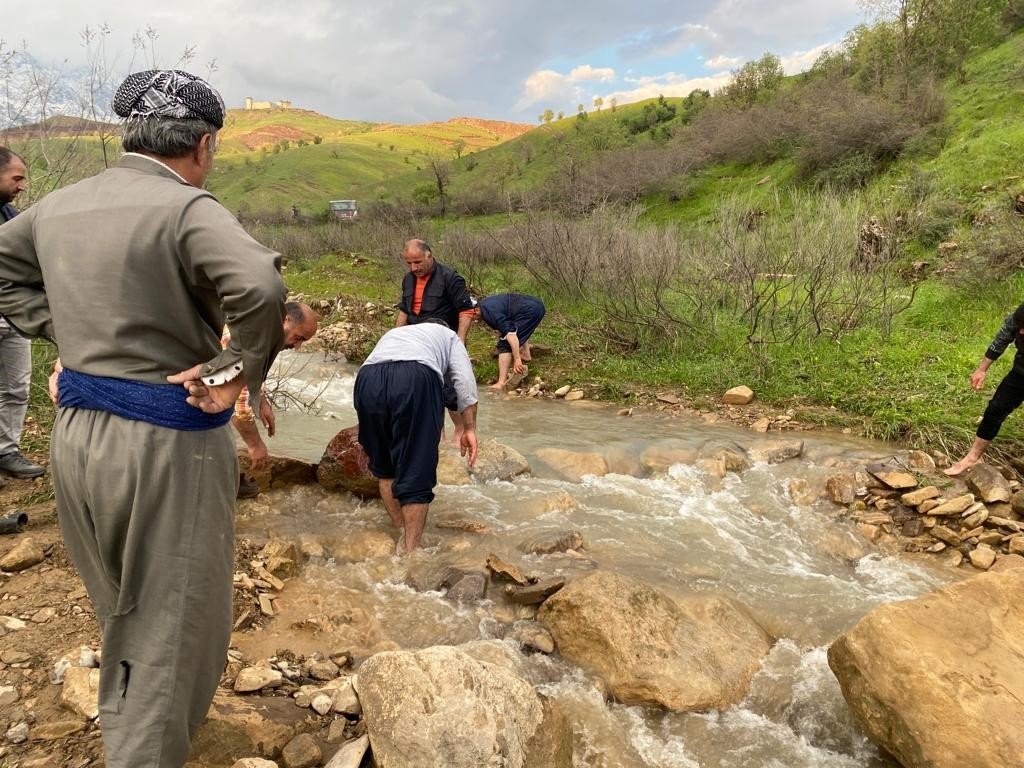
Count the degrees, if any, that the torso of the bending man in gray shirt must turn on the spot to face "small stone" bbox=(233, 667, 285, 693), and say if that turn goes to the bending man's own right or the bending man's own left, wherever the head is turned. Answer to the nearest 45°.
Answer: approximately 180°

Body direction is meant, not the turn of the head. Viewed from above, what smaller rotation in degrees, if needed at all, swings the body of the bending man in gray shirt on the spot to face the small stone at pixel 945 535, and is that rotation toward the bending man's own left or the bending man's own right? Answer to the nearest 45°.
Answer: approximately 45° to the bending man's own right

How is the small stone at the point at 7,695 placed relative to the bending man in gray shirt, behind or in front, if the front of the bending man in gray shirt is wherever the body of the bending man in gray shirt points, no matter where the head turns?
behind

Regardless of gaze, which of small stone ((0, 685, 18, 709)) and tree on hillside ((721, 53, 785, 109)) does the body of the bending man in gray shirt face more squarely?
the tree on hillside

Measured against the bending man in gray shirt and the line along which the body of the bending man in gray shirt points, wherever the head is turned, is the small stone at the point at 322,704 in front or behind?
behind

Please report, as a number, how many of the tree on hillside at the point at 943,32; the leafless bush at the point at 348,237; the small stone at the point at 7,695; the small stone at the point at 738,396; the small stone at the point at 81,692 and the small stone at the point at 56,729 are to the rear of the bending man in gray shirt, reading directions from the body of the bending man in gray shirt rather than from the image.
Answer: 3

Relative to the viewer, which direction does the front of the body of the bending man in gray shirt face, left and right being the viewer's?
facing away from the viewer and to the right of the viewer

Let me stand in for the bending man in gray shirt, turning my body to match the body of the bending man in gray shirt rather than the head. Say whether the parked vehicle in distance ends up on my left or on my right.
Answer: on my left

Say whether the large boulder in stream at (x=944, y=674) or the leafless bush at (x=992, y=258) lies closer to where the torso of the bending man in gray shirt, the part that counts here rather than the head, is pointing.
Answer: the leafless bush

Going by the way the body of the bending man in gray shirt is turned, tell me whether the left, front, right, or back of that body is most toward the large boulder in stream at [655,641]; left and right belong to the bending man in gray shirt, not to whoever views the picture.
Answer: right
